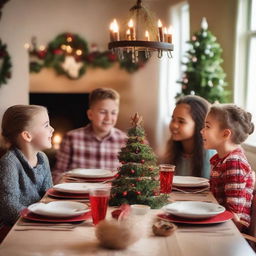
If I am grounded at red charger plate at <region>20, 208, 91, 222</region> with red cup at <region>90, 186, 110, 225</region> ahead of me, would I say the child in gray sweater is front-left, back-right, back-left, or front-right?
back-left

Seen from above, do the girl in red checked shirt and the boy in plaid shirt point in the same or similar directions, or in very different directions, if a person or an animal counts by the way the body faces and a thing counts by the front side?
very different directions

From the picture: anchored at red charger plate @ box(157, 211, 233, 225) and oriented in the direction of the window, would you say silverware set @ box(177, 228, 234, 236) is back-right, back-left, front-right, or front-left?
back-right

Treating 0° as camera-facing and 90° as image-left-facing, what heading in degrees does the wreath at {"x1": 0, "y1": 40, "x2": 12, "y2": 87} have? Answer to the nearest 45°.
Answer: approximately 0°

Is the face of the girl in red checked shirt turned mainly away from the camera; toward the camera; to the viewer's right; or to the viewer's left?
to the viewer's left

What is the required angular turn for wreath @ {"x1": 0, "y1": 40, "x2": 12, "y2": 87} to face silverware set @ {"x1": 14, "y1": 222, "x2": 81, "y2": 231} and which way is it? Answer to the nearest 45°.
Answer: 0° — it already faces it

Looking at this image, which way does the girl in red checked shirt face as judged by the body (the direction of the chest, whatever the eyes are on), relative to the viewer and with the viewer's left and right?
facing to the left of the viewer

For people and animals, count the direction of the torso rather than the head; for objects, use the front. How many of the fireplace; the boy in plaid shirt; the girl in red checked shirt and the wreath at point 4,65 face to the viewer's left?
1

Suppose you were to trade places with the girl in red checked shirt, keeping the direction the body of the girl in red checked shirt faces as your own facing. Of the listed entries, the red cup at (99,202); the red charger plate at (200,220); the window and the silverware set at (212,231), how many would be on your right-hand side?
1

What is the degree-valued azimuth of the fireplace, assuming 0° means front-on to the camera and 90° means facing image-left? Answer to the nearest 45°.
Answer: approximately 0°

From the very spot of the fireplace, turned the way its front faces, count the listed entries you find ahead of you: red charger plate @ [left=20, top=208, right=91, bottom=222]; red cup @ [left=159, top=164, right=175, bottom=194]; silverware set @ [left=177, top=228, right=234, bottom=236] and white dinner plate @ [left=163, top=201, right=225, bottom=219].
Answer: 4

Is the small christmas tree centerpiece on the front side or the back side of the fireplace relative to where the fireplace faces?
on the front side

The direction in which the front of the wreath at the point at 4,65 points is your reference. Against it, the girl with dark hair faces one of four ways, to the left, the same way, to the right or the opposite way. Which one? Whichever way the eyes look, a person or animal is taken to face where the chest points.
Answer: to the right
